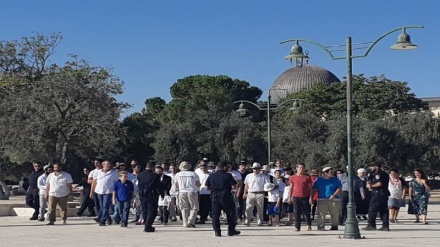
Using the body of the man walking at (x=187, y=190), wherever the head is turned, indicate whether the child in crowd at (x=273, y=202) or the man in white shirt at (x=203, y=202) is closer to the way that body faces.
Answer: the man in white shirt

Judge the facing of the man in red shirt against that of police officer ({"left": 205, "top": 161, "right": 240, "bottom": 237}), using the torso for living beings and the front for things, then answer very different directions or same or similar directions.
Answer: very different directions

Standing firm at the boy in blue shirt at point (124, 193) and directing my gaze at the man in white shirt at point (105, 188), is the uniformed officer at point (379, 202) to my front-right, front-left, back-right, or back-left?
back-right

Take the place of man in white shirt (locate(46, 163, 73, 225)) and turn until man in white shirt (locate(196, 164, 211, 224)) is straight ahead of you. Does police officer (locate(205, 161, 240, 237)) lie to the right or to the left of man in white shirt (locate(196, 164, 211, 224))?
right

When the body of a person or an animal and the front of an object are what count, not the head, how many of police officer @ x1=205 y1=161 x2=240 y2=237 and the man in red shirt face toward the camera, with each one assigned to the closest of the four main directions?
1

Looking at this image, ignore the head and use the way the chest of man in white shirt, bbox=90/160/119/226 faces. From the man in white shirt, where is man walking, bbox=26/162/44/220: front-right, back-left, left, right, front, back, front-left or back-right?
back-right
